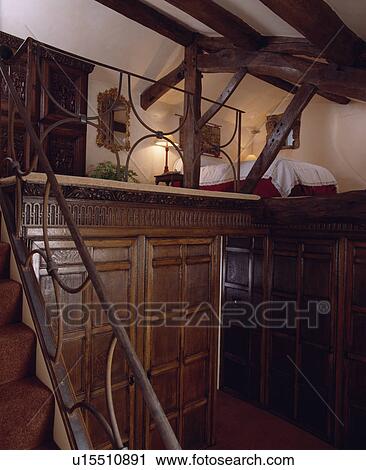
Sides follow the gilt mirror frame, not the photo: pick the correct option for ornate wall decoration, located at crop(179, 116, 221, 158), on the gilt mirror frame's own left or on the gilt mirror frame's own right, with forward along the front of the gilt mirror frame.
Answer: on the gilt mirror frame's own left

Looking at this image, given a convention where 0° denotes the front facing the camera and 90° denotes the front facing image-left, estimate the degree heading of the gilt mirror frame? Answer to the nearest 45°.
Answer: approximately 315°

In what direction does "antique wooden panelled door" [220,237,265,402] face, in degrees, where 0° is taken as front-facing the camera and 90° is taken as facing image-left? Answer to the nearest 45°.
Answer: approximately 45°

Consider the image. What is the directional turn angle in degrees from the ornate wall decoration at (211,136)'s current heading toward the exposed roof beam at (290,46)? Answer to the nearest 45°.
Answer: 0° — it already faces it

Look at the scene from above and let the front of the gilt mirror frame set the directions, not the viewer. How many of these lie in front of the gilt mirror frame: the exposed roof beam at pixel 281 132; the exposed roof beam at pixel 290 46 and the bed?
3

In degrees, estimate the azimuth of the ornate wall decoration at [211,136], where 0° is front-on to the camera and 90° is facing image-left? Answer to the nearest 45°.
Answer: approximately 0°

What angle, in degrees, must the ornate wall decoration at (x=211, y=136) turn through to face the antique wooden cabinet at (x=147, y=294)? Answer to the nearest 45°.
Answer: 0° — it already faces it
